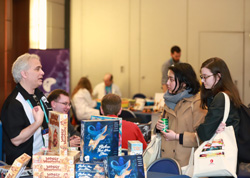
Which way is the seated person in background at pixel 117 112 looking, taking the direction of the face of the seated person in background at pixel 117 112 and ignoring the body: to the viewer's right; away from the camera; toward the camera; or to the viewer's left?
away from the camera

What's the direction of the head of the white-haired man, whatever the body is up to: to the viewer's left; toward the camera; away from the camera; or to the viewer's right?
to the viewer's right

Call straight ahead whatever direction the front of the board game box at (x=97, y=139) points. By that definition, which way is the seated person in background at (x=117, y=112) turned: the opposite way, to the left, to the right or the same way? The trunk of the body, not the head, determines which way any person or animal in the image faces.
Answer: the opposite way

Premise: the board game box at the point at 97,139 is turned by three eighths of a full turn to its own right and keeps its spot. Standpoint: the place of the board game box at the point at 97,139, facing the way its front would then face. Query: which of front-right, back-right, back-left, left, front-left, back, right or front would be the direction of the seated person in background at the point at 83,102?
front-right

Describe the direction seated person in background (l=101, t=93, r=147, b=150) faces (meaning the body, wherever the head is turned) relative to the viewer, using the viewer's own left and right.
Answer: facing away from the viewer

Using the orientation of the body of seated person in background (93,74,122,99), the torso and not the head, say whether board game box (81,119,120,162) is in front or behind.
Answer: in front
